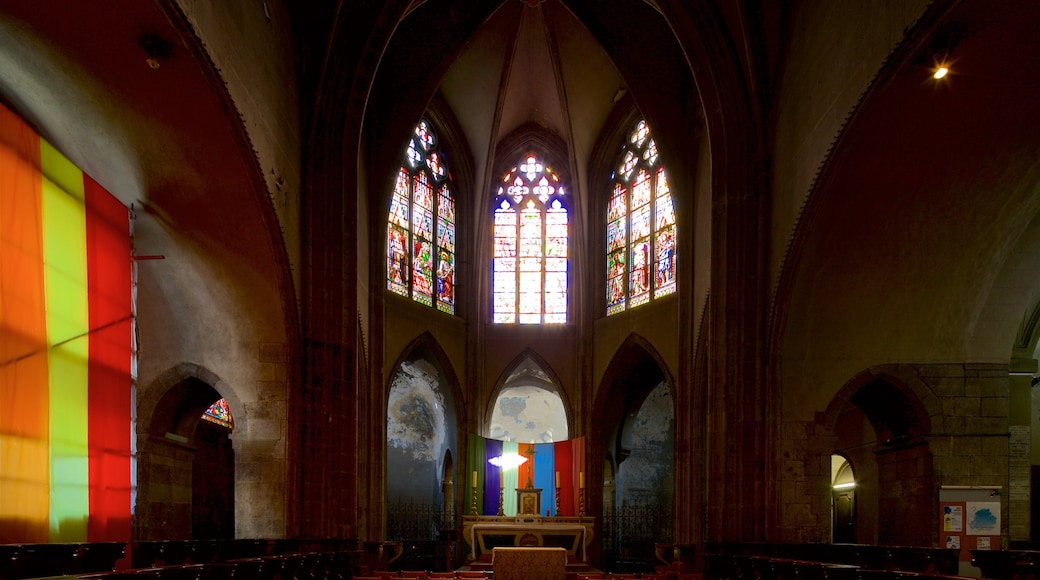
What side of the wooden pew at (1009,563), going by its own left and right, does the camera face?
back

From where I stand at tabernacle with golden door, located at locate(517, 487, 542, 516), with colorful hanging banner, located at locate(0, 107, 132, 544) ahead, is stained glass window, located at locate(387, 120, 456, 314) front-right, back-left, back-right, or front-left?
back-right

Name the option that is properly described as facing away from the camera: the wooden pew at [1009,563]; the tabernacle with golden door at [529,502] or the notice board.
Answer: the wooden pew

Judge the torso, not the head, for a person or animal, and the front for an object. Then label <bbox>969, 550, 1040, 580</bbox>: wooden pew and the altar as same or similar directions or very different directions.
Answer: very different directions

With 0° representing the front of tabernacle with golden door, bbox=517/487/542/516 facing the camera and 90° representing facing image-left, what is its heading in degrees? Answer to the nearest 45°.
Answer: approximately 0°

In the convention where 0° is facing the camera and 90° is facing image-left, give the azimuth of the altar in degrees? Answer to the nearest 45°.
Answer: approximately 0°

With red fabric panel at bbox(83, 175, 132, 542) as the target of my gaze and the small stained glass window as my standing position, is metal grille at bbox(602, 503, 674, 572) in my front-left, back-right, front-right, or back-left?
back-left

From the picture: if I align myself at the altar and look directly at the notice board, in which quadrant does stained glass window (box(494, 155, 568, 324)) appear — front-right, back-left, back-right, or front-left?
back-left
